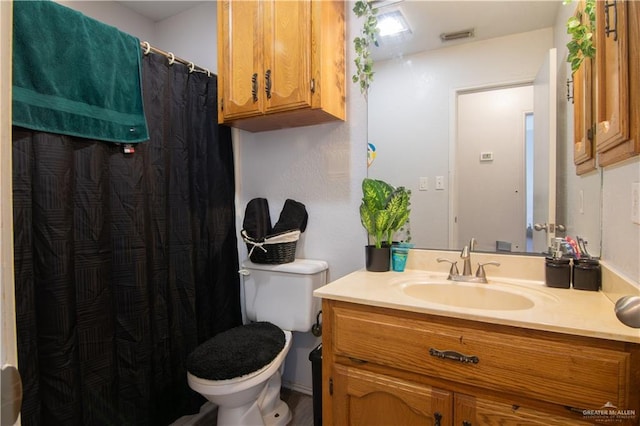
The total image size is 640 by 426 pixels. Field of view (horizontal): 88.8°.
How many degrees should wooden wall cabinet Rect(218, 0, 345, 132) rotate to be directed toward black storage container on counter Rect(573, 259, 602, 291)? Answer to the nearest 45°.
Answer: approximately 90° to its left

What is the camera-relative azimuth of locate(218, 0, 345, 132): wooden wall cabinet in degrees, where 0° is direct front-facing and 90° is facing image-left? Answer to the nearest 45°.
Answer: approximately 45°

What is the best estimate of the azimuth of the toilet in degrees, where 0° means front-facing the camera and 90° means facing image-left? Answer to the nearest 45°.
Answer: approximately 45°

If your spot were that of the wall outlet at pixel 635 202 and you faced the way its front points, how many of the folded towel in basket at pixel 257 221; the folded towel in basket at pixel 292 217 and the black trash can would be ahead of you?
3

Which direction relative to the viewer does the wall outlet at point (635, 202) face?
to the viewer's left

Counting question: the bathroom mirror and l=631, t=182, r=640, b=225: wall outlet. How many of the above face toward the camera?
1

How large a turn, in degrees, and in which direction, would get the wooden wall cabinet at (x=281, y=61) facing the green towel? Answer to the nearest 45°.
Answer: approximately 45° to its right
